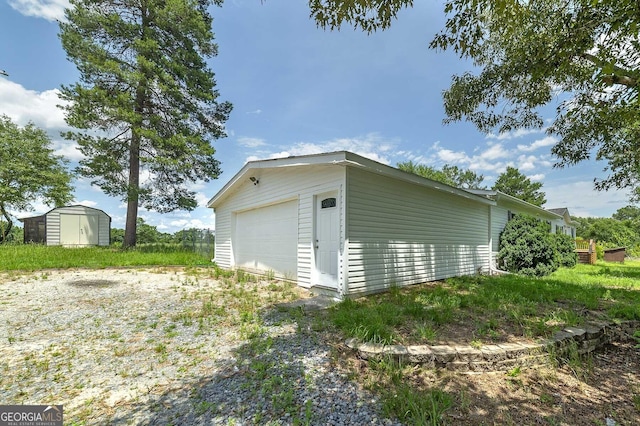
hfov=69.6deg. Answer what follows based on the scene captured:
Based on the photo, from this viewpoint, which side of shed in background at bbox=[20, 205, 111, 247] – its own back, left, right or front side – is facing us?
front

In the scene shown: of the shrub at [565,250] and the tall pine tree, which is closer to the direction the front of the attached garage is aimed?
the tall pine tree

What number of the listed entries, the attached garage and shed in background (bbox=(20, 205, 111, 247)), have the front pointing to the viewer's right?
0

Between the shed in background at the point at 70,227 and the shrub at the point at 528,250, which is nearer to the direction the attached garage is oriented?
the shed in background

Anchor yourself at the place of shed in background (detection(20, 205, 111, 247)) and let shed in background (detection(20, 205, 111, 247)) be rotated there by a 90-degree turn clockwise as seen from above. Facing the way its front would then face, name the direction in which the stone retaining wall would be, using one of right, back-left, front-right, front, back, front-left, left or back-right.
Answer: left

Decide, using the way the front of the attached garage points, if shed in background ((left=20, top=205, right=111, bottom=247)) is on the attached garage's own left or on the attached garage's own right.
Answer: on the attached garage's own right

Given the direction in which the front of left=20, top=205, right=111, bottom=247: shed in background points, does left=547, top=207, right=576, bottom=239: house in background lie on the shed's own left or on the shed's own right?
on the shed's own left

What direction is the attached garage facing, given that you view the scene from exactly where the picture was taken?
facing the viewer and to the left of the viewer

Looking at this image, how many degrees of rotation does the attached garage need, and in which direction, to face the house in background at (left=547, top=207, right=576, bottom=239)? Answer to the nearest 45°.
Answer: approximately 180°

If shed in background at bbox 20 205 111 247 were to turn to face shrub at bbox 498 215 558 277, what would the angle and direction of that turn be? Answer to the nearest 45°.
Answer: approximately 45° to its left

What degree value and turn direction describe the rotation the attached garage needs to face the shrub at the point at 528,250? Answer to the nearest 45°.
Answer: approximately 180°

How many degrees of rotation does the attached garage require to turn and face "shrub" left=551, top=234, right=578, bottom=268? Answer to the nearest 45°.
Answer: approximately 180°

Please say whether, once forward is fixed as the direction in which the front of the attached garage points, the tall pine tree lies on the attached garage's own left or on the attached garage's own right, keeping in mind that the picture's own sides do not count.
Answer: on the attached garage's own right

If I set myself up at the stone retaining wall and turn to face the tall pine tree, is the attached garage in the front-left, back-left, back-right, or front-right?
front-right

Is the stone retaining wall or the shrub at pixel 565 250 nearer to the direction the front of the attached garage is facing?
the stone retaining wall
